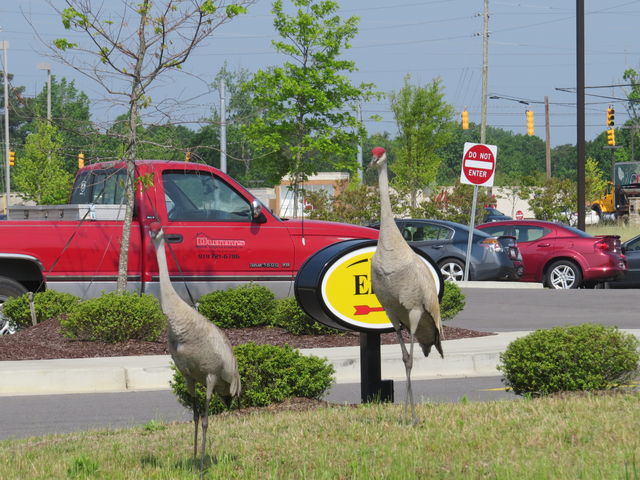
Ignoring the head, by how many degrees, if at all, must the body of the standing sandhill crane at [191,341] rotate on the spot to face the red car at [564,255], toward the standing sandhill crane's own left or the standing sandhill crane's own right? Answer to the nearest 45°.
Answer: approximately 180°

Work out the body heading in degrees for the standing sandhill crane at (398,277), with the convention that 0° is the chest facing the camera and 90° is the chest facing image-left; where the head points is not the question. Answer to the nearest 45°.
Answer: approximately 45°

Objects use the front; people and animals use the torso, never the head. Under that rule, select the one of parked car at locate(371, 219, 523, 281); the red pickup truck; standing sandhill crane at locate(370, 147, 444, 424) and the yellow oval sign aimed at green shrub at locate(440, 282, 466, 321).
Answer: the red pickup truck

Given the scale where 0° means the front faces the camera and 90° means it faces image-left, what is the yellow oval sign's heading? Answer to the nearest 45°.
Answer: approximately 0°

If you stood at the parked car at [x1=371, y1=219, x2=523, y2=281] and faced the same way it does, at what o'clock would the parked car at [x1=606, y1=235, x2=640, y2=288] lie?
the parked car at [x1=606, y1=235, x2=640, y2=288] is roughly at 4 o'clock from the parked car at [x1=371, y1=219, x2=523, y2=281].

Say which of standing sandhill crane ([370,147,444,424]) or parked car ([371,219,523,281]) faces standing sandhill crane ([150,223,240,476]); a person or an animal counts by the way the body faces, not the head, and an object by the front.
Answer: standing sandhill crane ([370,147,444,424])

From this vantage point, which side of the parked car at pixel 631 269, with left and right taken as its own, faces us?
left

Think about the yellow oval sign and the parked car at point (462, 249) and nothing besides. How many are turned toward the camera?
1

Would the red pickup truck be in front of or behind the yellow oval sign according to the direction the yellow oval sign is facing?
behind

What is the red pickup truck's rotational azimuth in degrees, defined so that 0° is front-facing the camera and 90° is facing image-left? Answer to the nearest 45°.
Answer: approximately 270°
